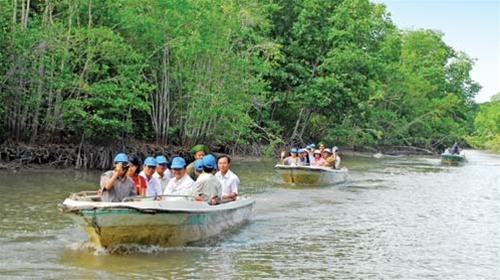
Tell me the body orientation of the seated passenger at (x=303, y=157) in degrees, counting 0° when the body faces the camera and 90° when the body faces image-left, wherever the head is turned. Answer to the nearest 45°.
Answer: approximately 45°

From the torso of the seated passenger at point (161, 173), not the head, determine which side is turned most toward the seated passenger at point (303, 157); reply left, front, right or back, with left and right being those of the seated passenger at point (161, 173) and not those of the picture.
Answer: back

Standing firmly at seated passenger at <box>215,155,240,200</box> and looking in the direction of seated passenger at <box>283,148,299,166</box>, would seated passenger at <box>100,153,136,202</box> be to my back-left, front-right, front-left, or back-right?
back-left

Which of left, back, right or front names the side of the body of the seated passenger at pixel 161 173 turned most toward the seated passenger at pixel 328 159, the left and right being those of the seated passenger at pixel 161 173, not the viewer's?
back

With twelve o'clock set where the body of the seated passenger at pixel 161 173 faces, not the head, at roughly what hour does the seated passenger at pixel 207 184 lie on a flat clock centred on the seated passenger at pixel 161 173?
the seated passenger at pixel 207 184 is roughly at 9 o'clock from the seated passenger at pixel 161 173.
